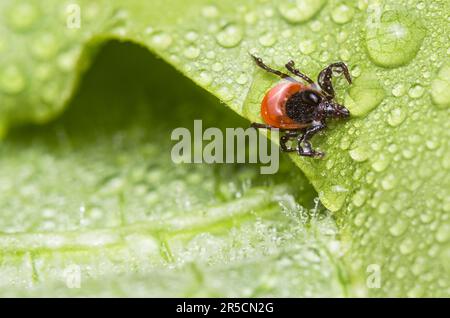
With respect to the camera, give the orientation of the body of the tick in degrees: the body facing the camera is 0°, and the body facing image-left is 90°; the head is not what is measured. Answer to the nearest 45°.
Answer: approximately 270°

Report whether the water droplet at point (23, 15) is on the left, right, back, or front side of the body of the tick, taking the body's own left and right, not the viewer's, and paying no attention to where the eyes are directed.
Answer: back

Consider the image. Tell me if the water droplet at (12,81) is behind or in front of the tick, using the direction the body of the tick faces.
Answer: behind

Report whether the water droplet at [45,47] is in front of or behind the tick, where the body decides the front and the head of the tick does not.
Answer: behind
